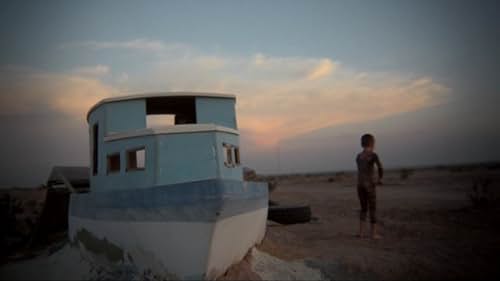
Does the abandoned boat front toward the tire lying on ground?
no
